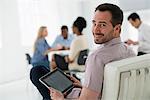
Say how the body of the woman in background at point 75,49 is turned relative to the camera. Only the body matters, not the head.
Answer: to the viewer's left

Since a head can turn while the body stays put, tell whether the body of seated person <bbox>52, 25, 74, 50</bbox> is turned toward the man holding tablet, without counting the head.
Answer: yes

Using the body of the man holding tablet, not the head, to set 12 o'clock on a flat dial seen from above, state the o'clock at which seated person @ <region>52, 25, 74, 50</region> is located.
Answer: The seated person is roughly at 1 o'clock from the man holding tablet.

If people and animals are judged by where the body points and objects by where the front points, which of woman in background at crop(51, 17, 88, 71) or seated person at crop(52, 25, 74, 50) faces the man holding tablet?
the seated person

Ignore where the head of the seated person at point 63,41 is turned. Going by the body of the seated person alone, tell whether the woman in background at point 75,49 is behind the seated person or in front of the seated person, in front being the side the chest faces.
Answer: in front

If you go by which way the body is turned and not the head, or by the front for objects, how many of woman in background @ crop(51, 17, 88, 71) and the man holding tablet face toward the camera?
0

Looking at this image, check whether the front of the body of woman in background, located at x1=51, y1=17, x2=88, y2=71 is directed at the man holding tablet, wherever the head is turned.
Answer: no

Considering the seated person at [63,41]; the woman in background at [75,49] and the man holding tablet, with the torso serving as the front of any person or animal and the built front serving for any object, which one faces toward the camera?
the seated person

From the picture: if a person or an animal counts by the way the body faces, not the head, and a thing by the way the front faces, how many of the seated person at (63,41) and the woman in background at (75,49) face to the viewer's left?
1

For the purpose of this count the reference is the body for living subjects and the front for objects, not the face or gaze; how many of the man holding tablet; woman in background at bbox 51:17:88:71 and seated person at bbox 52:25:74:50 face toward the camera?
1

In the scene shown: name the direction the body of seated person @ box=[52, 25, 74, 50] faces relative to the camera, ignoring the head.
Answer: toward the camera
